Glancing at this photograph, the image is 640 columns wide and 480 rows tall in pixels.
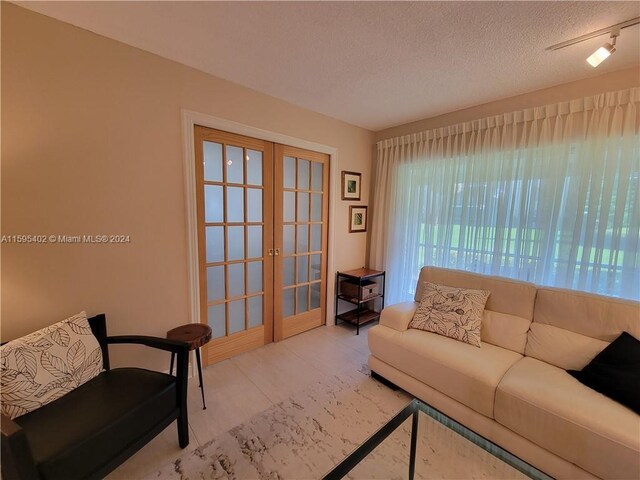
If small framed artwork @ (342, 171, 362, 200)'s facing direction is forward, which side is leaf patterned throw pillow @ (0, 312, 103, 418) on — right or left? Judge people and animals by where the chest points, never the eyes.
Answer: on its right

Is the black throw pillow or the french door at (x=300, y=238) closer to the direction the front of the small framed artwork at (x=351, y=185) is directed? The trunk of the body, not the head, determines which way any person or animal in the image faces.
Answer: the black throw pillow

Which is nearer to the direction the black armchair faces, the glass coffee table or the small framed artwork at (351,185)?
the glass coffee table

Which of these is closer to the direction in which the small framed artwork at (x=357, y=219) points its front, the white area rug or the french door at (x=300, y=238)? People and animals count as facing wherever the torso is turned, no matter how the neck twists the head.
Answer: the white area rug

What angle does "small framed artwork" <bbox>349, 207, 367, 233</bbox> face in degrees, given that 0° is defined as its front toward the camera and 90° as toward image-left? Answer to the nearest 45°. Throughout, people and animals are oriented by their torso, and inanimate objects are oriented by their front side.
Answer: approximately 315°

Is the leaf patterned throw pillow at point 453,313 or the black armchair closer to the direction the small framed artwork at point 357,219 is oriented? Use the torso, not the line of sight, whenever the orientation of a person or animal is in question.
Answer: the leaf patterned throw pillow

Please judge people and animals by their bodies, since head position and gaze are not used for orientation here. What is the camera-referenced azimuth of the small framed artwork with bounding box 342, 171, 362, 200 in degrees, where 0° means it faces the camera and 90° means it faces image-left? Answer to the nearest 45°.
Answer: approximately 315°
